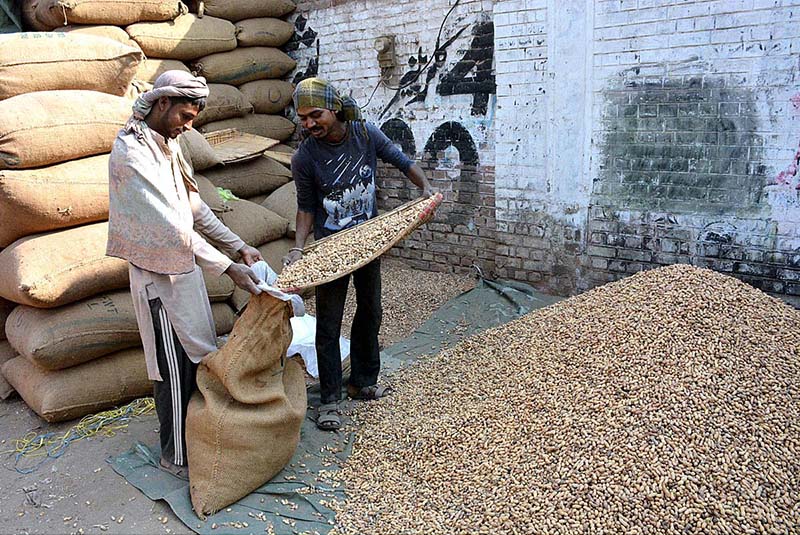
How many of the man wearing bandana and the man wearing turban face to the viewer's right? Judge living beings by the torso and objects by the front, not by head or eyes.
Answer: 1

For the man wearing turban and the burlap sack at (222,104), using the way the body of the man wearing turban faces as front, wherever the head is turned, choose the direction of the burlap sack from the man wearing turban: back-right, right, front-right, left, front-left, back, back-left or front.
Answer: left

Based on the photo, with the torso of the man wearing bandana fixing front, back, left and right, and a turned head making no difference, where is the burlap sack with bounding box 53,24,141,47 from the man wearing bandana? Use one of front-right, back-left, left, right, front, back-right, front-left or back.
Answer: back-right

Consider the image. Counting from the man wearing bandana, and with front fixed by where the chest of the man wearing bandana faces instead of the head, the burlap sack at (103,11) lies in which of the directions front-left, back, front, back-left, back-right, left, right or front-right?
back-right

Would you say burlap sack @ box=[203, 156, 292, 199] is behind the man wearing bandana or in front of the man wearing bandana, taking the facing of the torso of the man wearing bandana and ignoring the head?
behind

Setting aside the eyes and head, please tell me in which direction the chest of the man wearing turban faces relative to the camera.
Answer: to the viewer's right

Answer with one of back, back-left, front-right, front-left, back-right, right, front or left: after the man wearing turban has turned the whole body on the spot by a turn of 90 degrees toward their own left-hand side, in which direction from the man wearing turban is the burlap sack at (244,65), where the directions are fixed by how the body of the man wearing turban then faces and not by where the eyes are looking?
front

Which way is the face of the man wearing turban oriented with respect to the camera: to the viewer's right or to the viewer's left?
to the viewer's right

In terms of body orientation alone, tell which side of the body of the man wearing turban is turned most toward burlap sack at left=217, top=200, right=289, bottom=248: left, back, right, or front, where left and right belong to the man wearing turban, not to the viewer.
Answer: left

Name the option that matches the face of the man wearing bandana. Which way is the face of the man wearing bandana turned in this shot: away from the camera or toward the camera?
toward the camera

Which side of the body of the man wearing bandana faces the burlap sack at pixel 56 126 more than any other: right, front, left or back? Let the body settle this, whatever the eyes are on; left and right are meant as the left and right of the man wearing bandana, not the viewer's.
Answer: right

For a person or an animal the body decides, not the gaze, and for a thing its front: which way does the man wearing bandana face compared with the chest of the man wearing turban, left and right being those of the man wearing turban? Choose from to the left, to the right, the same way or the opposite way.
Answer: to the right

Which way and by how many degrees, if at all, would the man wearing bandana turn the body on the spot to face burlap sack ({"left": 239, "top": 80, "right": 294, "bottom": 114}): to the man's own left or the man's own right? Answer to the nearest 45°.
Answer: approximately 180°

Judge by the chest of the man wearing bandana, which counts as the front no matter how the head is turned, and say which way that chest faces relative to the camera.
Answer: toward the camera
